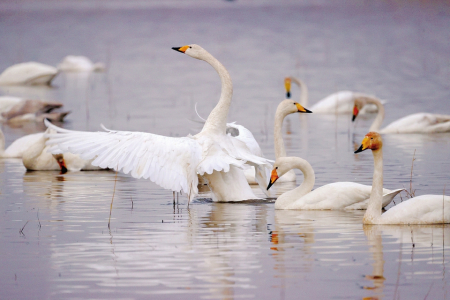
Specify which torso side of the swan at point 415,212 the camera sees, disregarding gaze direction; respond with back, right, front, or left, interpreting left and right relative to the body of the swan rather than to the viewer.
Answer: left

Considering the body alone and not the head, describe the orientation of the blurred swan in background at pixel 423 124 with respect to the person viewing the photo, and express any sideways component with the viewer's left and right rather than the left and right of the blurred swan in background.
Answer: facing to the left of the viewer

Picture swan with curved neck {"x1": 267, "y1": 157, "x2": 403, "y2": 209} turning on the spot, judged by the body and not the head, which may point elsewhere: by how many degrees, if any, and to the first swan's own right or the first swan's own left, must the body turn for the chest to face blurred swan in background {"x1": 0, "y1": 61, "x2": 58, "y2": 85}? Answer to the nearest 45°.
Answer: approximately 45° to the first swan's own right

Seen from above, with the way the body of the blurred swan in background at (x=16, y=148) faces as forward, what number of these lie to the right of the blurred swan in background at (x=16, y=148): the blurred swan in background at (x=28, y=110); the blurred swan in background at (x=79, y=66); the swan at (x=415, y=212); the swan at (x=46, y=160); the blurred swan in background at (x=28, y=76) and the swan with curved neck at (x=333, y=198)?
3

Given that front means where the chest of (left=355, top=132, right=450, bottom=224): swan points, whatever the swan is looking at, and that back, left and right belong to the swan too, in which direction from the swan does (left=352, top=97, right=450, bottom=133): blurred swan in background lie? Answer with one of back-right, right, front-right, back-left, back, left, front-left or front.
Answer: right

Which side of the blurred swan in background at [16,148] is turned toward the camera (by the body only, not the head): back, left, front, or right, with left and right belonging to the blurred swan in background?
left

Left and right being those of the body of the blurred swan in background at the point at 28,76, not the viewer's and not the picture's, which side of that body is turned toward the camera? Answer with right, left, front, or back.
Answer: left

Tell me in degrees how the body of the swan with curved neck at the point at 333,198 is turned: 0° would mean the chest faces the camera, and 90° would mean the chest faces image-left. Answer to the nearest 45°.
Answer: approximately 90°
